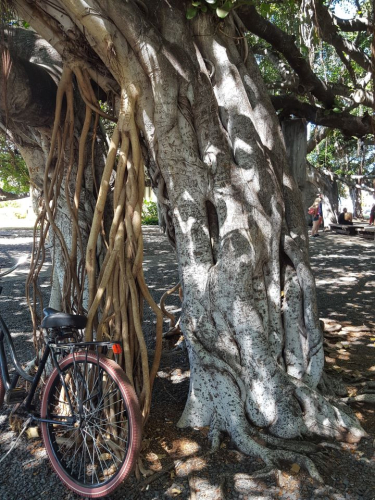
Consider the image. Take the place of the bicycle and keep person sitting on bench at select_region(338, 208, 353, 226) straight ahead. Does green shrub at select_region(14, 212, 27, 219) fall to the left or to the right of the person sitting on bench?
left

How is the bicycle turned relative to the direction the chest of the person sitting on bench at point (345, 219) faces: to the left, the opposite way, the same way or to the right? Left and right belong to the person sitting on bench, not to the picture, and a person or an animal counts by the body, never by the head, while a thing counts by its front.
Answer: to the left

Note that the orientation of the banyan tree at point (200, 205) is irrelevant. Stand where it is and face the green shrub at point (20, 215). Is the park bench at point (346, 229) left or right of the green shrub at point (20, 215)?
right
